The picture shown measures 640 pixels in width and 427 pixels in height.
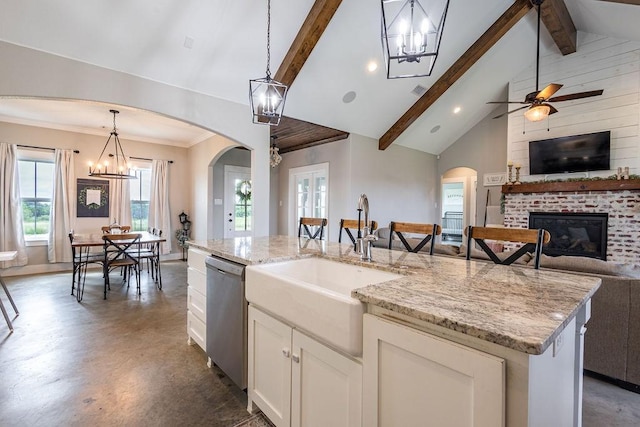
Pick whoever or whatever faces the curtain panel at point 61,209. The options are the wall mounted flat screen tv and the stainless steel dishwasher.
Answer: the wall mounted flat screen tv

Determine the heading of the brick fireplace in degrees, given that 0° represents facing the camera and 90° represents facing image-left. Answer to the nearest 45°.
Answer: approximately 45°

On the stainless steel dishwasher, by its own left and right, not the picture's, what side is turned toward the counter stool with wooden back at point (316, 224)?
back

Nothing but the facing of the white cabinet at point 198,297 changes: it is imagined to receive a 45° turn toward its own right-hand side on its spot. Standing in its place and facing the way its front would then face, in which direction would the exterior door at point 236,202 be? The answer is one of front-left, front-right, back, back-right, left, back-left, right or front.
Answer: right

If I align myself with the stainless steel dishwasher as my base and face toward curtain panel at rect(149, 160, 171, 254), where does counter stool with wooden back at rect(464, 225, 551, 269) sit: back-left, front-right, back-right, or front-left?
back-right

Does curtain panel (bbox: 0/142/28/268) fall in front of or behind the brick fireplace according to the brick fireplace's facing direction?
in front

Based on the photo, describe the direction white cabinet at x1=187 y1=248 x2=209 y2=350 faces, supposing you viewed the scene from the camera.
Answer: facing the viewer and to the left of the viewer

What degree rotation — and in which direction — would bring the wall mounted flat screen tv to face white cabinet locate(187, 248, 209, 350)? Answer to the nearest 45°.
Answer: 0° — it already faces it

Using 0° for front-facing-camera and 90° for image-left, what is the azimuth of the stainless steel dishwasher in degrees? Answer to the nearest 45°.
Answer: approximately 45°

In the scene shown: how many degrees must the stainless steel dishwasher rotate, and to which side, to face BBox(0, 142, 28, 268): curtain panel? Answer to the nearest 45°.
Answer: approximately 90° to its right

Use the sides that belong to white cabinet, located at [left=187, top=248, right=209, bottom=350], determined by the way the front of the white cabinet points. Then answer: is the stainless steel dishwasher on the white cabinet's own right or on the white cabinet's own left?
on the white cabinet's own left

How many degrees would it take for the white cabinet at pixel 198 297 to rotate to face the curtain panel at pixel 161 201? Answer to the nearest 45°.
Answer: approximately 135° to its right

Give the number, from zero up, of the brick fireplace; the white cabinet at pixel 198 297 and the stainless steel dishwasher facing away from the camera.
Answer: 0
